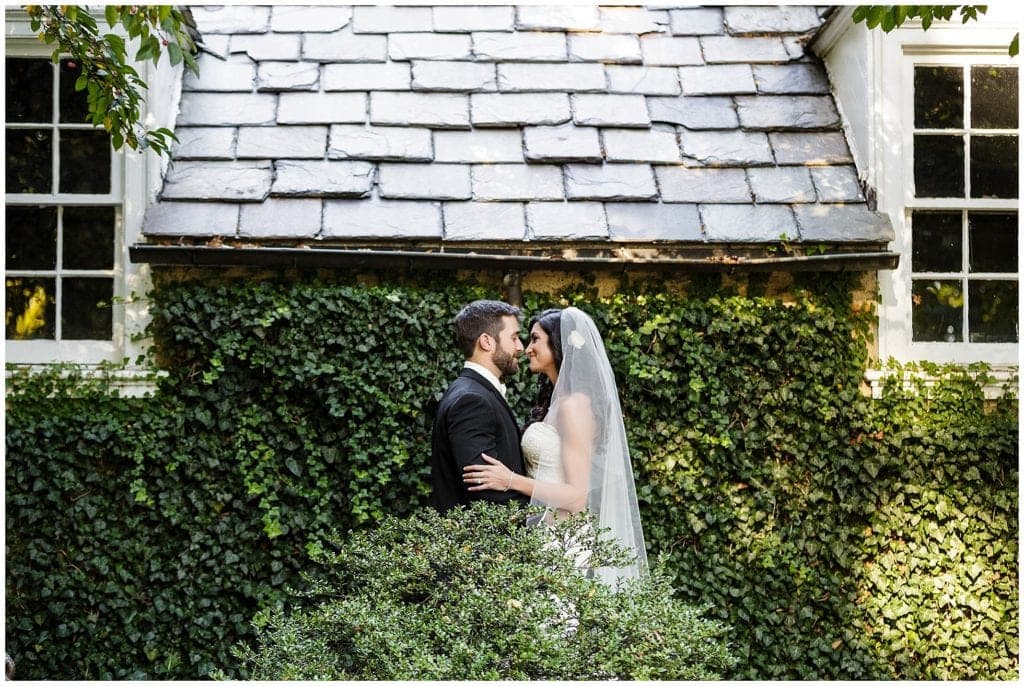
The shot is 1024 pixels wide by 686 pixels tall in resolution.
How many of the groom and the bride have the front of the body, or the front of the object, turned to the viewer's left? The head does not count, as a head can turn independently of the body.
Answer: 1

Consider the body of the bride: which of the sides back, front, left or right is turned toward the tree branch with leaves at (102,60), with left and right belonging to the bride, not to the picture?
front

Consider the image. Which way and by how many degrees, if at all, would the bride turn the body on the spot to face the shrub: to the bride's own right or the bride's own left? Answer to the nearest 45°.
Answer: approximately 90° to the bride's own left

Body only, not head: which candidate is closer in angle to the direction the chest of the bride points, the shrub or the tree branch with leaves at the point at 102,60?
the tree branch with leaves

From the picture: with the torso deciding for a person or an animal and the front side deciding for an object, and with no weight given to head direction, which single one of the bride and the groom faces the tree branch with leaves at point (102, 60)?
the bride

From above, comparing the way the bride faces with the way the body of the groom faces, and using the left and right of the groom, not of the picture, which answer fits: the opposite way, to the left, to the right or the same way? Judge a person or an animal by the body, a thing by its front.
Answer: the opposite way

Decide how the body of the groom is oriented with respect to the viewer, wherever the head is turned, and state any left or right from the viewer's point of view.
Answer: facing to the right of the viewer

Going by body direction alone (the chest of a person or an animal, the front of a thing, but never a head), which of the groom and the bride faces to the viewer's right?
the groom

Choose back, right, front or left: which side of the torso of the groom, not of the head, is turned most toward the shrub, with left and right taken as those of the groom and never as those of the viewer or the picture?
right

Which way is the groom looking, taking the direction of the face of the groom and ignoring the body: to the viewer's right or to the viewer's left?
to the viewer's right

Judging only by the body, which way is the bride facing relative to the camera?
to the viewer's left

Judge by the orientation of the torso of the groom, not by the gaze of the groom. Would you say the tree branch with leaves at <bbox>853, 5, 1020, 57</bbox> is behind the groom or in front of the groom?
in front

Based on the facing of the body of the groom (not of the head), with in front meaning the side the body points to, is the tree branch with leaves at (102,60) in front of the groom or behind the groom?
behind

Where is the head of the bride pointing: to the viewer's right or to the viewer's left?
to the viewer's left
